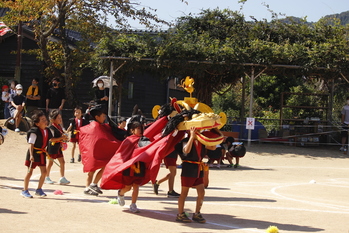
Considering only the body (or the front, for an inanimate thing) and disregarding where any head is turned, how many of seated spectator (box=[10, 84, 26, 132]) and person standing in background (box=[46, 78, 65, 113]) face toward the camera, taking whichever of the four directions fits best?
2

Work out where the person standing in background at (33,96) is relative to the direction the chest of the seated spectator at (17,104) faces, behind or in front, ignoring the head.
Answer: behind

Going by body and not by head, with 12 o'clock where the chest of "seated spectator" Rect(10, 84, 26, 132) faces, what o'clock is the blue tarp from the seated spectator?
The blue tarp is roughly at 9 o'clock from the seated spectator.

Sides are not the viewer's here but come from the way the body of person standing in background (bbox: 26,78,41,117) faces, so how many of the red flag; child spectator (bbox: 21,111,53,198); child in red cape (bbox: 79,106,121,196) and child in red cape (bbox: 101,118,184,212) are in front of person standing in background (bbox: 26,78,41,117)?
3

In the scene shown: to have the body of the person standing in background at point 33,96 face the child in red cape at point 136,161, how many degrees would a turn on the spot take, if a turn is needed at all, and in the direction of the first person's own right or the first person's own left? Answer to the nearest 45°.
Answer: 0° — they already face them

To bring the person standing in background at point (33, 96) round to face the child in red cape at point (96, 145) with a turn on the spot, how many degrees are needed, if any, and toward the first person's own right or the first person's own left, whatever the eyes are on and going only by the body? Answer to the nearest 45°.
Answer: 0° — they already face them

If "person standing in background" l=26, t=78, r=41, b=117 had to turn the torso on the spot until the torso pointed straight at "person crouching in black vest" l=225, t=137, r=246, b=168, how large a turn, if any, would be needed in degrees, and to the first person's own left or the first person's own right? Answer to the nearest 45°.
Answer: approximately 45° to the first person's own left

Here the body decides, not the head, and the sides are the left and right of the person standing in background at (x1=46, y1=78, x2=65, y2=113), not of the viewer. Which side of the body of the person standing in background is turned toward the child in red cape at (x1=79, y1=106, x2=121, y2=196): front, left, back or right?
front

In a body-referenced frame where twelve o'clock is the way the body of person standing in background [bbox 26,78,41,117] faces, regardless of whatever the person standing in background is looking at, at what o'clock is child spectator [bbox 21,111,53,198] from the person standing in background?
The child spectator is roughly at 12 o'clock from the person standing in background.

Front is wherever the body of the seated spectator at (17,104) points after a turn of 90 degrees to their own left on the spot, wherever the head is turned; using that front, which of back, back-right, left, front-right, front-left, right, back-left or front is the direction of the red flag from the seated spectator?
left

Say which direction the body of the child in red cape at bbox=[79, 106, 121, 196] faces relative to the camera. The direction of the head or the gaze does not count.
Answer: to the viewer's right

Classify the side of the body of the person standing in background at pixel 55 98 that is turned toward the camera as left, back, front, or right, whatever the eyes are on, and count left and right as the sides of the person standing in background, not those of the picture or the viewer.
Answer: front

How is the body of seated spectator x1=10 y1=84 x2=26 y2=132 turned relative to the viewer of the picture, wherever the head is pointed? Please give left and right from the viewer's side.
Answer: facing the viewer

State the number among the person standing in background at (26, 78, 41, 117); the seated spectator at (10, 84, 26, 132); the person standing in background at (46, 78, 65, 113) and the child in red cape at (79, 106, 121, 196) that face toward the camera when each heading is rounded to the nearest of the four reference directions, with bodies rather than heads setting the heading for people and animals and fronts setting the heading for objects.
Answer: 3

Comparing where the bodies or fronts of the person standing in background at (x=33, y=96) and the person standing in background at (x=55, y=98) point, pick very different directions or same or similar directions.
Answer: same or similar directions

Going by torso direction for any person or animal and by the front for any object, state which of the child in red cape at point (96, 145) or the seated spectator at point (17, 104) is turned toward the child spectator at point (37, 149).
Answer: the seated spectator

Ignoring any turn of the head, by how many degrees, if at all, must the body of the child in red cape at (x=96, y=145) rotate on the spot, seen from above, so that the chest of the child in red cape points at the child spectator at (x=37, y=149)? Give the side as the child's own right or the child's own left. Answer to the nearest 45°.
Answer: approximately 180°

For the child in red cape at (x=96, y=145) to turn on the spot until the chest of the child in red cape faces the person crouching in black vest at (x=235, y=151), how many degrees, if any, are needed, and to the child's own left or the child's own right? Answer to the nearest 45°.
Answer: approximately 45° to the child's own left
